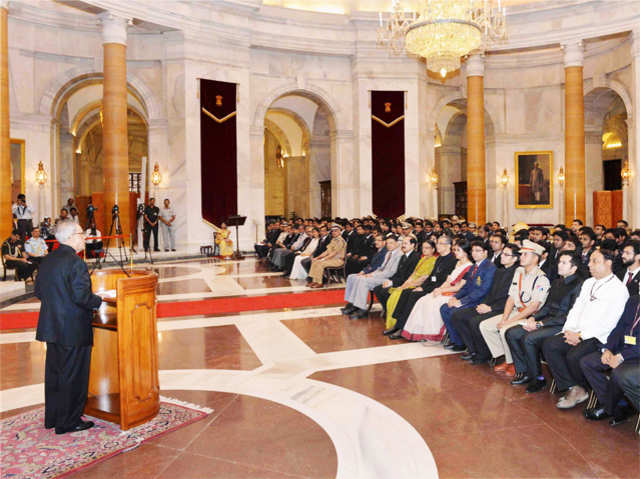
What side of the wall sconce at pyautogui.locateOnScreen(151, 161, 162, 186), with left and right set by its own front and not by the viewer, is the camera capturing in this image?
front

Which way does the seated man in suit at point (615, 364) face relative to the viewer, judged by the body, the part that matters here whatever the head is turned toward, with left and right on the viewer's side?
facing the viewer and to the left of the viewer

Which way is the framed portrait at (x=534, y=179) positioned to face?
toward the camera

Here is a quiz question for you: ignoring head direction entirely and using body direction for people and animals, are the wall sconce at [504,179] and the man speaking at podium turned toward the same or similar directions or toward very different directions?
very different directions

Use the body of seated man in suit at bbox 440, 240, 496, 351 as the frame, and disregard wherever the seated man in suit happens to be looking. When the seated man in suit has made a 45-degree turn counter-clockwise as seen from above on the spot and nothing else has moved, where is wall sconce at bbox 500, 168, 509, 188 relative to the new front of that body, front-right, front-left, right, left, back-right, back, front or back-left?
back

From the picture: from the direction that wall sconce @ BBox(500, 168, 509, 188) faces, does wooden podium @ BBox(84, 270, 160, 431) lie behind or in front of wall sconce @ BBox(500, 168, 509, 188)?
in front

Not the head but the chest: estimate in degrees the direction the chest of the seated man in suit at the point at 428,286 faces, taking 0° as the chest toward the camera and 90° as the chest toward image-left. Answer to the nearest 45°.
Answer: approximately 45°

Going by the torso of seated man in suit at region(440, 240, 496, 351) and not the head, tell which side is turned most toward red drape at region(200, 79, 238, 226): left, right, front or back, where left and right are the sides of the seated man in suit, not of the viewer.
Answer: right

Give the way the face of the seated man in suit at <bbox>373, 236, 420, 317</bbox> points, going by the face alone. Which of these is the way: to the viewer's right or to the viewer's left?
to the viewer's left
